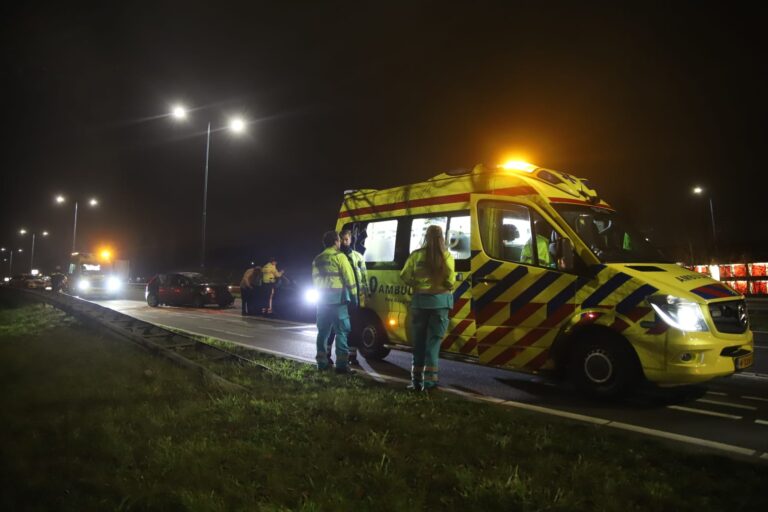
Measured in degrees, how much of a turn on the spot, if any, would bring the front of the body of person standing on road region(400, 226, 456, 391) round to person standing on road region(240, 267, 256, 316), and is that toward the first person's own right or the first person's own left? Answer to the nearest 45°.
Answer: approximately 45° to the first person's own left

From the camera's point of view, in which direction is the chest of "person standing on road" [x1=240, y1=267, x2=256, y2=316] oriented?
to the viewer's right

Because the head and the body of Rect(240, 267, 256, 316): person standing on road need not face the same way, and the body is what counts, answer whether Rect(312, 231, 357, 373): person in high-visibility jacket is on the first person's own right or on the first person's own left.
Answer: on the first person's own right

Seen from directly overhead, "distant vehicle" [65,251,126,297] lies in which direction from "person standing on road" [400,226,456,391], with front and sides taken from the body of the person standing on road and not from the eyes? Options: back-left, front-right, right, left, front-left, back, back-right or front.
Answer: front-left

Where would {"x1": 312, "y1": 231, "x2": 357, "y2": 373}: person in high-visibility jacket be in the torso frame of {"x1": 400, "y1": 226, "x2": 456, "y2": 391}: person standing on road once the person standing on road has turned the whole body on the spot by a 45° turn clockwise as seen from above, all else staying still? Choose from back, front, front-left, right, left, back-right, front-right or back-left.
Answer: left

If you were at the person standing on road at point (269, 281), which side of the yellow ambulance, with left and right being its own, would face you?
back

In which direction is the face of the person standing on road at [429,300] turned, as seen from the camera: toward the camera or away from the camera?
away from the camera

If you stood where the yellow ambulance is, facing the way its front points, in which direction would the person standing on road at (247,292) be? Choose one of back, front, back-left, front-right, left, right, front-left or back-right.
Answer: back

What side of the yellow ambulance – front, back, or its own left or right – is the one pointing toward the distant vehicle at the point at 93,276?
back

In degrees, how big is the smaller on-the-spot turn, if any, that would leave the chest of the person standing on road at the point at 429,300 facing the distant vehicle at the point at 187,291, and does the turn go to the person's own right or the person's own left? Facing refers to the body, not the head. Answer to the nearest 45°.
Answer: approximately 45° to the person's own left

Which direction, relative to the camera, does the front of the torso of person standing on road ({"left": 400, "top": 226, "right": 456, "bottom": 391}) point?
away from the camera

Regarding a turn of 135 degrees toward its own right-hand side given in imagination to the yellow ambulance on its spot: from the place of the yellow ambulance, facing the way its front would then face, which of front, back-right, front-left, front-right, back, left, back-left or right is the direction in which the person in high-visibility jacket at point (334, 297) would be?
front

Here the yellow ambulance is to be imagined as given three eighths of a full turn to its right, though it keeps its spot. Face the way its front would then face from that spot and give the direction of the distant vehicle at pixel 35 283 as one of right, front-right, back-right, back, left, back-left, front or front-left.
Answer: front-right

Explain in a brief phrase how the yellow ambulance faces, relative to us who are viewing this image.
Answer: facing the viewer and to the right of the viewer

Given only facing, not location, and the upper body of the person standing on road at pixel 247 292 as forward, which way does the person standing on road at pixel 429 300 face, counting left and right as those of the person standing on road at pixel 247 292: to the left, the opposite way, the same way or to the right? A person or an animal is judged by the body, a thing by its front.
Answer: to the left

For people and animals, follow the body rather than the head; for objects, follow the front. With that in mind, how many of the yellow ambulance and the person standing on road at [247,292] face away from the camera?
0
